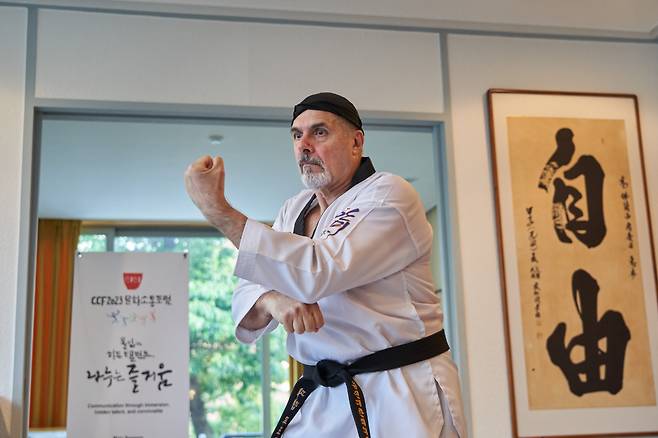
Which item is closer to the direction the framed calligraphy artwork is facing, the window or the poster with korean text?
the poster with korean text

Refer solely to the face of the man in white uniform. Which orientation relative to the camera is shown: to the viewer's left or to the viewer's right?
to the viewer's left

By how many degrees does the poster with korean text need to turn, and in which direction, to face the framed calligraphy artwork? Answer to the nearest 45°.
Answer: approximately 90° to its left

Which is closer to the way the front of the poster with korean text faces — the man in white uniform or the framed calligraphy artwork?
the man in white uniform

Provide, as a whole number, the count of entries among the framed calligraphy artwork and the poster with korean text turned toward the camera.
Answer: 2

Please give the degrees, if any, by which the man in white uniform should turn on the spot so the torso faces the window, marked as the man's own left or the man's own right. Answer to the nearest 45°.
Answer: approximately 135° to the man's own right

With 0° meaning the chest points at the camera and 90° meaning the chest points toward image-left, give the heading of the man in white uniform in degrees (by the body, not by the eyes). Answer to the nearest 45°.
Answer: approximately 45°

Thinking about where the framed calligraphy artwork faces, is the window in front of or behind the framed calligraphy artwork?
behind

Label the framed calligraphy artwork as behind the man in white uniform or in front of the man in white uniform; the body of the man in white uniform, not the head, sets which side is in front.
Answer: behind

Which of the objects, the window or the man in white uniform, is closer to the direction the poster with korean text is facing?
the man in white uniform
